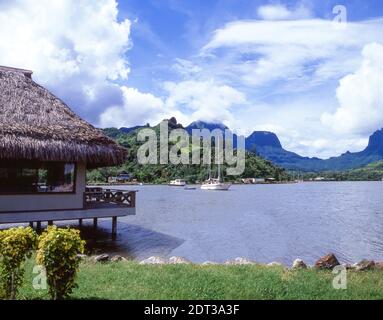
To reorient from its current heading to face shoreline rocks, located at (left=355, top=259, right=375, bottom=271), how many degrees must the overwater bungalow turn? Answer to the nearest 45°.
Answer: approximately 45° to its right

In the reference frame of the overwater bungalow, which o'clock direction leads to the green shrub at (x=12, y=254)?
The green shrub is roughly at 3 o'clock from the overwater bungalow.

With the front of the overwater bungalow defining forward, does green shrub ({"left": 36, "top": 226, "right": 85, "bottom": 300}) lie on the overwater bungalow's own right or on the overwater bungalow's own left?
on the overwater bungalow's own right

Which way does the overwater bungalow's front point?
to the viewer's right

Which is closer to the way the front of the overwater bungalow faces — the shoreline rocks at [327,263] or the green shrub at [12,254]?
the shoreline rocks

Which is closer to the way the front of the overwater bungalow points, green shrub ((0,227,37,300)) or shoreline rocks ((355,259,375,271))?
the shoreline rocks
